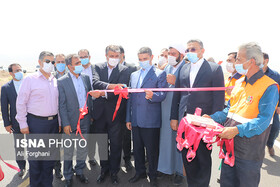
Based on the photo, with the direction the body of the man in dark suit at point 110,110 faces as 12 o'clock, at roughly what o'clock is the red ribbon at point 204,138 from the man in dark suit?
The red ribbon is roughly at 11 o'clock from the man in dark suit.

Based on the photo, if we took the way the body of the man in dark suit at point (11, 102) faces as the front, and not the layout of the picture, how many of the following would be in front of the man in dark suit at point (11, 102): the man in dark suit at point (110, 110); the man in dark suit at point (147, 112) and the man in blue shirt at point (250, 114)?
3

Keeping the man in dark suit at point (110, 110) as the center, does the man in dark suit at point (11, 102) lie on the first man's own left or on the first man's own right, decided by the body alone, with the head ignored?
on the first man's own right

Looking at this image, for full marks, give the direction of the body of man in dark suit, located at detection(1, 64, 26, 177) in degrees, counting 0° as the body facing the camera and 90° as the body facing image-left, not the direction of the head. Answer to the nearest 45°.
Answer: approximately 315°

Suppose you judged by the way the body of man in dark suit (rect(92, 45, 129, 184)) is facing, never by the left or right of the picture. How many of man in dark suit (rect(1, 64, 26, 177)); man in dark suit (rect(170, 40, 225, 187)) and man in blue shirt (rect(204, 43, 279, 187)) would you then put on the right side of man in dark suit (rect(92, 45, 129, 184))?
1

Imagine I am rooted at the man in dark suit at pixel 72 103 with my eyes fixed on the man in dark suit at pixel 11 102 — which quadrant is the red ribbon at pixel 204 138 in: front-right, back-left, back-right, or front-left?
back-left

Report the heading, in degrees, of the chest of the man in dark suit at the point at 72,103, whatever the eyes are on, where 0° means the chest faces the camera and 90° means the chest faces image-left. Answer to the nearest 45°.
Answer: approximately 315°

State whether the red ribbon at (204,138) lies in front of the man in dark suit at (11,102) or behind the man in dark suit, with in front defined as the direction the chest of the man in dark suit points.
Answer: in front

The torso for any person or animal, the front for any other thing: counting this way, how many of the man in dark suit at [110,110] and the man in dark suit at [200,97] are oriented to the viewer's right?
0

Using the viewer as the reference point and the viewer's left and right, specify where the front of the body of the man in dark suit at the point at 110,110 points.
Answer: facing the viewer
